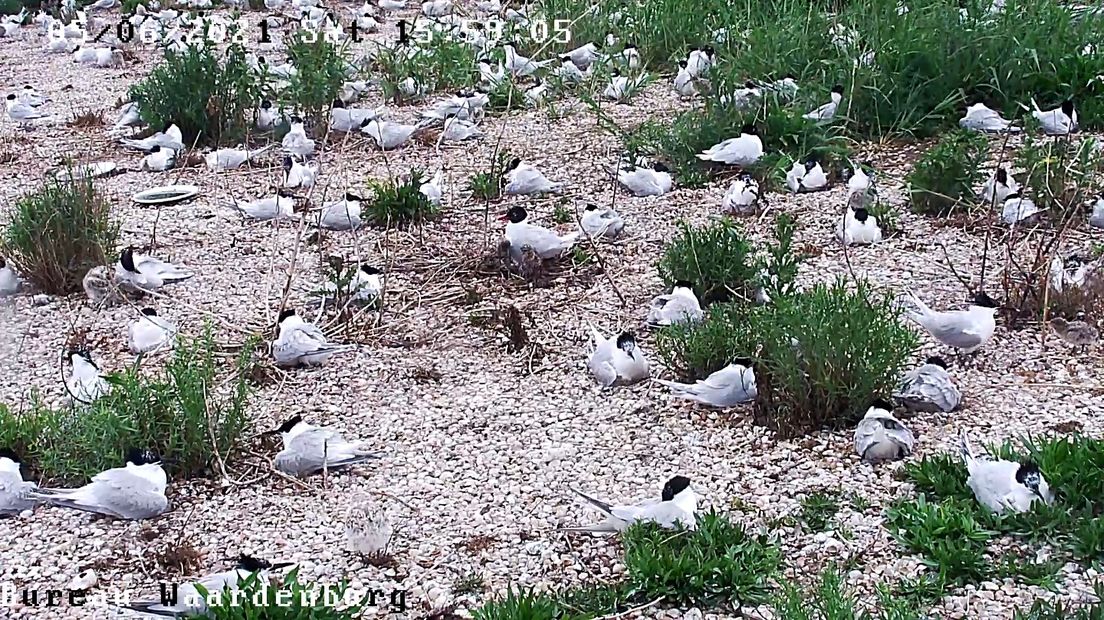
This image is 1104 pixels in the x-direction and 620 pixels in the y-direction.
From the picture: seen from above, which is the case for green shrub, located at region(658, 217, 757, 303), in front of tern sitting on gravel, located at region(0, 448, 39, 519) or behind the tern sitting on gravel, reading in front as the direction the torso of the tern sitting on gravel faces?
behind

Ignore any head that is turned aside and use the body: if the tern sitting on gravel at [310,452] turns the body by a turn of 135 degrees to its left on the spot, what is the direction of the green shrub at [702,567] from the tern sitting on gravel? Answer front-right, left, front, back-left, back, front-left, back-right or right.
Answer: front

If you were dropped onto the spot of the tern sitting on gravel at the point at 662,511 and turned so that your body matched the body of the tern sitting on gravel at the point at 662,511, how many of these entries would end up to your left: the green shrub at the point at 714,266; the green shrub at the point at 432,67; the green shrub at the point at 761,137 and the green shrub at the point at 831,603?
3

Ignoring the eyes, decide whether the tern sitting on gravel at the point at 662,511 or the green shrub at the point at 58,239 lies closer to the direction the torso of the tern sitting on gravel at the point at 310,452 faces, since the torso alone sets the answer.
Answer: the green shrub

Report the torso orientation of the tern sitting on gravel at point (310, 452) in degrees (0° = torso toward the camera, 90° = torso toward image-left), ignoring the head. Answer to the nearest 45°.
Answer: approximately 90°

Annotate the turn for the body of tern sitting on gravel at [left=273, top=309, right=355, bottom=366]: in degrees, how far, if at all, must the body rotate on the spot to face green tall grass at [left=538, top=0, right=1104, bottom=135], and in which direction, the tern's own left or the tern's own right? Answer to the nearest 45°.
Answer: approximately 135° to the tern's own right

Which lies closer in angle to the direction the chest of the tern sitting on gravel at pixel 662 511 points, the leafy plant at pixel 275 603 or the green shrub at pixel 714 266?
the green shrub

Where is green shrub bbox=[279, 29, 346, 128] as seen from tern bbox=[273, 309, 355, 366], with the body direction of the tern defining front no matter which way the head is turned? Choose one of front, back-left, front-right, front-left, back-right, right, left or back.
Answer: right

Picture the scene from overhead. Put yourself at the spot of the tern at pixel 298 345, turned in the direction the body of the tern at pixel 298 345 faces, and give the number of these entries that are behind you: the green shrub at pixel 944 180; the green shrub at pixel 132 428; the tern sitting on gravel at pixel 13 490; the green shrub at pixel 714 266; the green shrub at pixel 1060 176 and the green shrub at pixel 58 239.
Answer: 3

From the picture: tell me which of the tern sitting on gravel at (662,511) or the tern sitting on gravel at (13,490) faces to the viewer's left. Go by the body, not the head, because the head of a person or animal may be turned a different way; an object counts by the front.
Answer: the tern sitting on gravel at (13,490)

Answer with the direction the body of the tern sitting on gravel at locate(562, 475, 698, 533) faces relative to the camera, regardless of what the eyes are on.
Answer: to the viewer's right

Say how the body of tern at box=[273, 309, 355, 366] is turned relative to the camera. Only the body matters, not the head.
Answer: to the viewer's left

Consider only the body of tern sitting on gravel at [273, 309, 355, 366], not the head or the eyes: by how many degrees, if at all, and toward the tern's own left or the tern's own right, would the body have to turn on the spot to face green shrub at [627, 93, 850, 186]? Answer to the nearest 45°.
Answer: approximately 135° to the tern's own right
